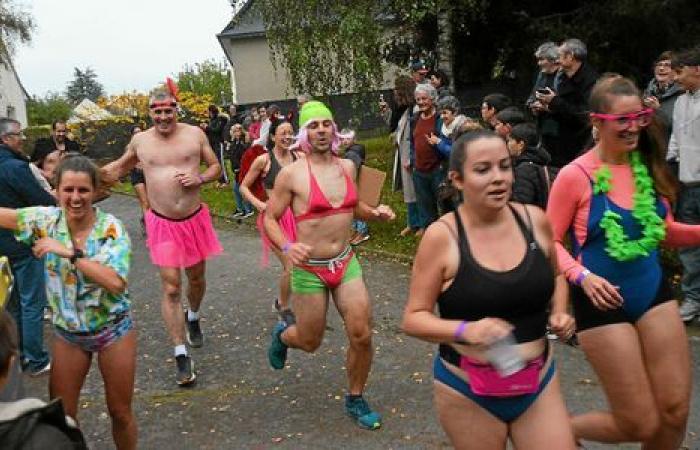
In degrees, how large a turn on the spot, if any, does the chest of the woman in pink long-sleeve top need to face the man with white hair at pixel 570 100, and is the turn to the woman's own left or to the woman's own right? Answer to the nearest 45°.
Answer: approximately 135° to the woman's own left

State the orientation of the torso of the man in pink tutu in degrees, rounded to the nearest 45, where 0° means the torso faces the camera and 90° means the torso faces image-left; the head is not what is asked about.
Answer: approximately 0°

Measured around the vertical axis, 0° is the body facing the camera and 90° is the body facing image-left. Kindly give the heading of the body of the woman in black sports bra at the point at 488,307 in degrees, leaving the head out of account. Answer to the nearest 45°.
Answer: approximately 315°

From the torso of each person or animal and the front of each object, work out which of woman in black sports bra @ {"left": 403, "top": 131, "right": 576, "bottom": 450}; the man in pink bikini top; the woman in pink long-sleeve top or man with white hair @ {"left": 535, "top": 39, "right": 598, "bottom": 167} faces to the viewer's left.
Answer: the man with white hair

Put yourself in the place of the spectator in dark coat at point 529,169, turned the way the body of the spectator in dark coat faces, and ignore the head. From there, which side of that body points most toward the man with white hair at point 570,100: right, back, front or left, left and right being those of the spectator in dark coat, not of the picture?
right

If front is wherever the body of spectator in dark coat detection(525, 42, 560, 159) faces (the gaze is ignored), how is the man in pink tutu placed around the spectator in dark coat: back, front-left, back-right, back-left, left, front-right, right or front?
front

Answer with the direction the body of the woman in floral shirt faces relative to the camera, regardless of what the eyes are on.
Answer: toward the camera

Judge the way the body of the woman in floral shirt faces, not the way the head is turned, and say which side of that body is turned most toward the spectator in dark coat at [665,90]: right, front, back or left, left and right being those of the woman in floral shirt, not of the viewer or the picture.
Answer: left

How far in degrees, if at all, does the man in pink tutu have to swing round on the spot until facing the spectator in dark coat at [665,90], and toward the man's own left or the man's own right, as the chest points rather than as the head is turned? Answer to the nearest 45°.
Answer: approximately 90° to the man's own left

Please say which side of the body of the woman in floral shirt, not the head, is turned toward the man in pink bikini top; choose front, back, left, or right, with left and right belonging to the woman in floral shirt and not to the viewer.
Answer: left

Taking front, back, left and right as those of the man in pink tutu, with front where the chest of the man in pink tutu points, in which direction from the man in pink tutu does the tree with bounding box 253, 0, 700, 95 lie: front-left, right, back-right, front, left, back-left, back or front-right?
back-left

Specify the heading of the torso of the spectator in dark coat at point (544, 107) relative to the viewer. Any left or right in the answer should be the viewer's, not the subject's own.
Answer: facing the viewer and to the left of the viewer

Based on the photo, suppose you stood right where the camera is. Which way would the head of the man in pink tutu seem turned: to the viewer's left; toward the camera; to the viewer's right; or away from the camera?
toward the camera

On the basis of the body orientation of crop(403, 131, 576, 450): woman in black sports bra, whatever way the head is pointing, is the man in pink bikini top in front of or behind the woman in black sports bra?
behind

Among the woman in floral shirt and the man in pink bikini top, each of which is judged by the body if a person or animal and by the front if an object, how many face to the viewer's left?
0

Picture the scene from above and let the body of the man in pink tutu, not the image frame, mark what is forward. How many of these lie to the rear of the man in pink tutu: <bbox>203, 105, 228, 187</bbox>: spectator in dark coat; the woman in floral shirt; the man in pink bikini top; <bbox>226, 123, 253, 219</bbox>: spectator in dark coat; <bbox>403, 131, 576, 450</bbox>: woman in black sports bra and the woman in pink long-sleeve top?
2

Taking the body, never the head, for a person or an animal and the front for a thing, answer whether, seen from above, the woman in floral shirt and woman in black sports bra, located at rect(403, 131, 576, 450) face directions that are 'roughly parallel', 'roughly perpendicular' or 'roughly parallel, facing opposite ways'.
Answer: roughly parallel

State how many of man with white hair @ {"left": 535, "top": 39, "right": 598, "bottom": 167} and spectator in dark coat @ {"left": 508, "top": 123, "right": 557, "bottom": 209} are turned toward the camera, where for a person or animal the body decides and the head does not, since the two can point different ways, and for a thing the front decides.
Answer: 0

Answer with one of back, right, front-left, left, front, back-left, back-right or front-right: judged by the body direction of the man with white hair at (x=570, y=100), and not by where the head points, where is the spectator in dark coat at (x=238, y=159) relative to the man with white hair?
front-right

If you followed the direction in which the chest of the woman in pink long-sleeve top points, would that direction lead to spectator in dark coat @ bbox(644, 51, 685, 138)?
no

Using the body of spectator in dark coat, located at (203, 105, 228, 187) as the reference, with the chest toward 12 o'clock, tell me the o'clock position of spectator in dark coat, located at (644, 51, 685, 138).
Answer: spectator in dark coat, located at (644, 51, 685, 138) is roughly at 10 o'clock from spectator in dark coat, located at (203, 105, 228, 187).

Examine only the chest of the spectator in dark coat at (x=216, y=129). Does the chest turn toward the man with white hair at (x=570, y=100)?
no
